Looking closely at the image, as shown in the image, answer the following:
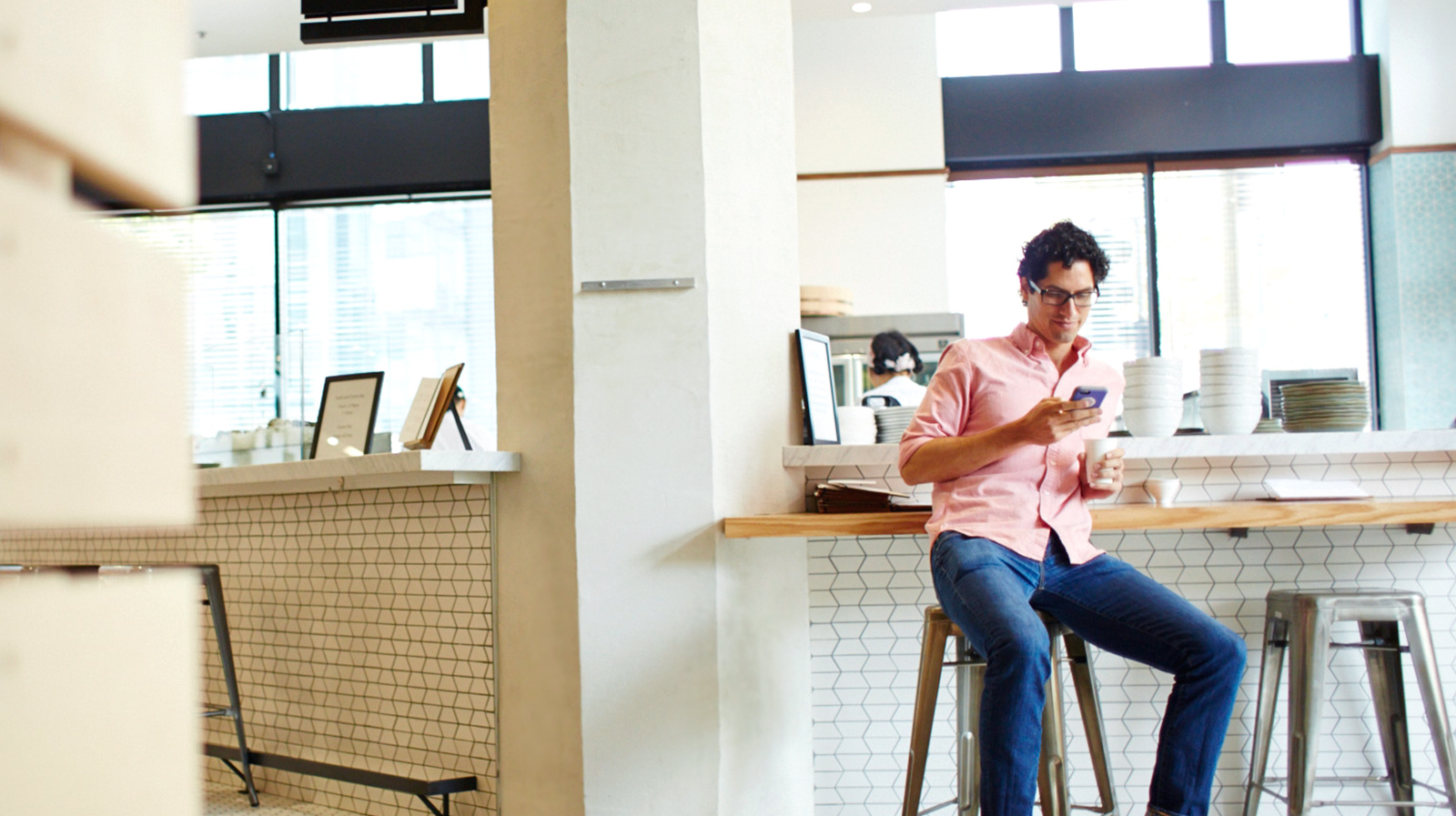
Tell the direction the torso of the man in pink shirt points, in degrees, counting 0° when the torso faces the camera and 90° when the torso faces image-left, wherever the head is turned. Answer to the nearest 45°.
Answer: approximately 315°

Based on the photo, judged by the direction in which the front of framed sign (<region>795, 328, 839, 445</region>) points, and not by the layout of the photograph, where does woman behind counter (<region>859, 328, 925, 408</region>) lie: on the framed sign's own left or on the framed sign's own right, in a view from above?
on the framed sign's own left

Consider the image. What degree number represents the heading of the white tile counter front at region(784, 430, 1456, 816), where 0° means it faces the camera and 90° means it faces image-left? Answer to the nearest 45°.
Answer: approximately 0°

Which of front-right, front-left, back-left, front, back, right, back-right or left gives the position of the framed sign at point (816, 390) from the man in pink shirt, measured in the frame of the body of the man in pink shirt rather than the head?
back

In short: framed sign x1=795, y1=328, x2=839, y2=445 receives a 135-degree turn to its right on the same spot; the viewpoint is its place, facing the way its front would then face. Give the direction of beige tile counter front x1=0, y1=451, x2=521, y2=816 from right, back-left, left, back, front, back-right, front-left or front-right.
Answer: front

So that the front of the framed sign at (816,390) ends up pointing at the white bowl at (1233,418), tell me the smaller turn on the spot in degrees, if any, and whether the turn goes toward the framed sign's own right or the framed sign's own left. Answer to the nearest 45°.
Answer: approximately 45° to the framed sign's own left

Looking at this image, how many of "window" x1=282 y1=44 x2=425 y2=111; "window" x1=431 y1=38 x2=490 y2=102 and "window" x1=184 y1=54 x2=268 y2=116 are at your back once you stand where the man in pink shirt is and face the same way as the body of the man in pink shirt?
3

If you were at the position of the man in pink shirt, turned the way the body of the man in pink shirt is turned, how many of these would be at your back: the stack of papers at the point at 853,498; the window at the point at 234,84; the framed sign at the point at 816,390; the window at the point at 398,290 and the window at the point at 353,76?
5

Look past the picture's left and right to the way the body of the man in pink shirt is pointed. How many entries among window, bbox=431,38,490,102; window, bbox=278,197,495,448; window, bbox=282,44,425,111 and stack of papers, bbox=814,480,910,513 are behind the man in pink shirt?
4

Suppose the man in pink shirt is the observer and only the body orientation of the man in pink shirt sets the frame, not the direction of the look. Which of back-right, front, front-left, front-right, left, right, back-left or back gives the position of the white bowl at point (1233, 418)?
left

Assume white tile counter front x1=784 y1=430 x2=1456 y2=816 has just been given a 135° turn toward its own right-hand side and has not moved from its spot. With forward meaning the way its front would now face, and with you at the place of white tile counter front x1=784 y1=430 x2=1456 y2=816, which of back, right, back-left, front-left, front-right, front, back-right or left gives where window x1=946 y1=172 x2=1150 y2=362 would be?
front-right
